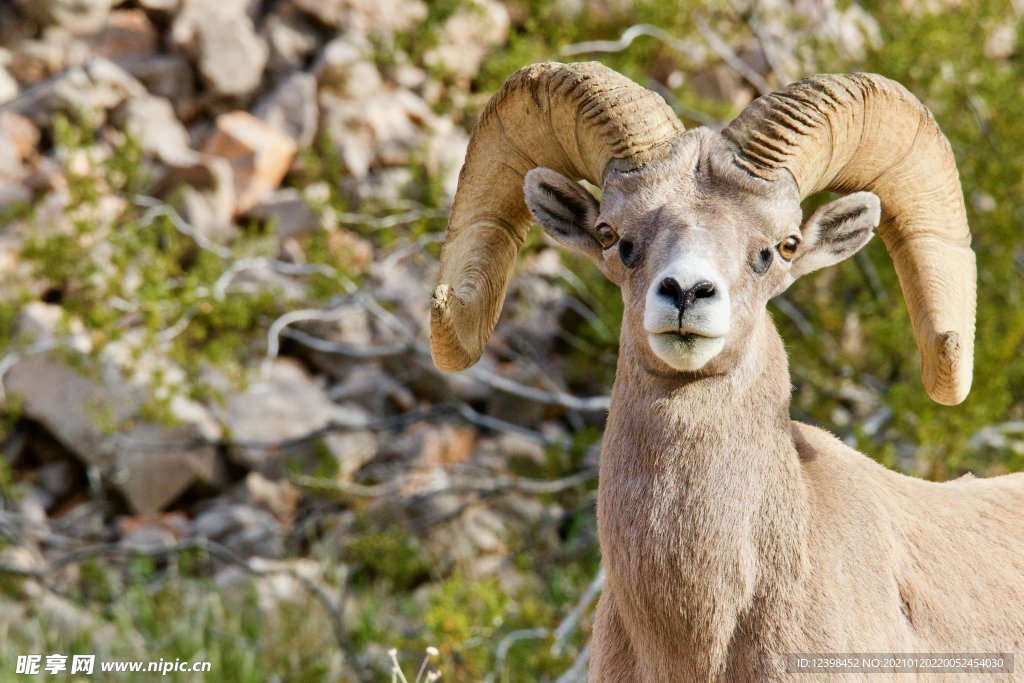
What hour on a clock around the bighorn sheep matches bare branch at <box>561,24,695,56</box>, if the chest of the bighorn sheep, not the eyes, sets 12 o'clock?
The bare branch is roughly at 4 o'clock from the bighorn sheep.

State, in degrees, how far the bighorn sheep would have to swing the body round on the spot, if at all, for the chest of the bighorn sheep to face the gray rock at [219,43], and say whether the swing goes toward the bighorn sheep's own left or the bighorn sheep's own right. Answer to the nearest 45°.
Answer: approximately 90° to the bighorn sheep's own right

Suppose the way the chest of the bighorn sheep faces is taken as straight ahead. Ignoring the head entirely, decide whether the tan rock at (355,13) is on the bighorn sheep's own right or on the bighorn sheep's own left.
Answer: on the bighorn sheep's own right

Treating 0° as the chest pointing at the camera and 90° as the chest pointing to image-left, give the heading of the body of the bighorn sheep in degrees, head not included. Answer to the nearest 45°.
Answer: approximately 45°

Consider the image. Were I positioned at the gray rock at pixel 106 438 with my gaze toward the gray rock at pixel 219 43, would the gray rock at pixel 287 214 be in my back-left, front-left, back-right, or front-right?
front-right

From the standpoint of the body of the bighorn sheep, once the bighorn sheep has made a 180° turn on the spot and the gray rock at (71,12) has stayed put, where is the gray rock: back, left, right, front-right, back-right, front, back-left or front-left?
left

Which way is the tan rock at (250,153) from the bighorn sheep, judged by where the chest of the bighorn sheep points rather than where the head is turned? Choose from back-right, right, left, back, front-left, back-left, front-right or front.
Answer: right

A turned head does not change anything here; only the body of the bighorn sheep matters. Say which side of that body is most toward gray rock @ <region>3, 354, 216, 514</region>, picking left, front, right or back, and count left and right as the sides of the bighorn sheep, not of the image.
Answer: right

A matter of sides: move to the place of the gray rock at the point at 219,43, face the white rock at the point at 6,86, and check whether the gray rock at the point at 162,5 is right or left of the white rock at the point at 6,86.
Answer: right

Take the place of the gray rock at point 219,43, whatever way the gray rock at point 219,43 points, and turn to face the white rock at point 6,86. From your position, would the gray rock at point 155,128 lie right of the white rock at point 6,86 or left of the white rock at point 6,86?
left

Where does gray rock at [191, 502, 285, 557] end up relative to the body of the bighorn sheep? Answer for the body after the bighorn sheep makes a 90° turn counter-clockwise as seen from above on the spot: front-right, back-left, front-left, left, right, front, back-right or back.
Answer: back

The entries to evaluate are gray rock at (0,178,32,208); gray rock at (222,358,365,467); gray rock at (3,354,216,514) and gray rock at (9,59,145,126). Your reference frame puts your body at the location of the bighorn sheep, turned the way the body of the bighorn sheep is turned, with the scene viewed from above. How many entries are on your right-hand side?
4

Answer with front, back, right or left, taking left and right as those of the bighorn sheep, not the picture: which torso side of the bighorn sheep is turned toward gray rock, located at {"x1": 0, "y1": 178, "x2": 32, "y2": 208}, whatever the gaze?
right

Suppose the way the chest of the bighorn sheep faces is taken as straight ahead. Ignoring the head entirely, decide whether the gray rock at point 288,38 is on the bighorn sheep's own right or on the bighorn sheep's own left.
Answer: on the bighorn sheep's own right
